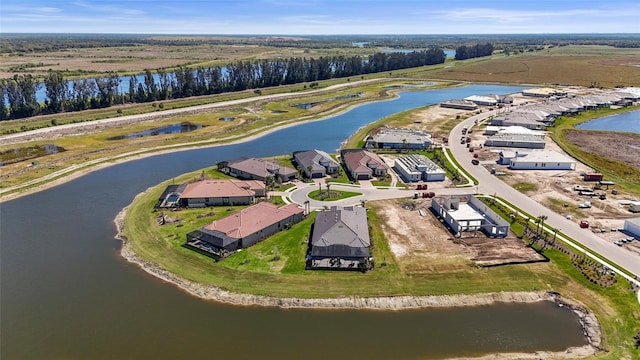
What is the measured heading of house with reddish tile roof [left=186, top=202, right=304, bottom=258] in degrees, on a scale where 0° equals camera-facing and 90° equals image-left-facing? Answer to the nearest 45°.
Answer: approximately 225°

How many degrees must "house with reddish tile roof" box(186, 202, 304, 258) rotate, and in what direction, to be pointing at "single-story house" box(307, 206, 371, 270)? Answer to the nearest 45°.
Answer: approximately 90° to its right

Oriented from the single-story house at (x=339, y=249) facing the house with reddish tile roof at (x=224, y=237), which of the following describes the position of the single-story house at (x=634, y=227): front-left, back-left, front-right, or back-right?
back-right

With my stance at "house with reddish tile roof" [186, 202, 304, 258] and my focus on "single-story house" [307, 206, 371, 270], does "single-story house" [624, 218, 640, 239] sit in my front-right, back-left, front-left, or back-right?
front-left

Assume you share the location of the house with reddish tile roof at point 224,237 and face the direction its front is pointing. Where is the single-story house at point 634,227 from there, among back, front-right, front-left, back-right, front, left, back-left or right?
front-right
